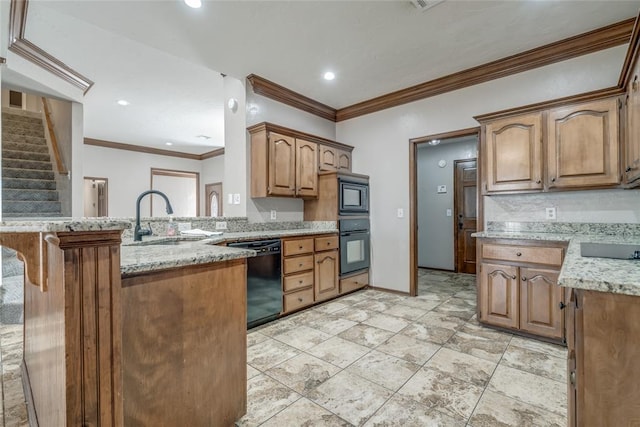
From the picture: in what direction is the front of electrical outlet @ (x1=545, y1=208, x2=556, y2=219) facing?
toward the camera

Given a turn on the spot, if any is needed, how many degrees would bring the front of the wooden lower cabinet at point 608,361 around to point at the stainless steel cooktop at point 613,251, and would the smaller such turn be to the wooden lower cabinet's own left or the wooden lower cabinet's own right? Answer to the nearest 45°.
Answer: approximately 90° to the wooden lower cabinet's own right

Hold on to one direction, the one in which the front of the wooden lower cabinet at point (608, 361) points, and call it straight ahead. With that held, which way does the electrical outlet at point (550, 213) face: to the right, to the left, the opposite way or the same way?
to the left

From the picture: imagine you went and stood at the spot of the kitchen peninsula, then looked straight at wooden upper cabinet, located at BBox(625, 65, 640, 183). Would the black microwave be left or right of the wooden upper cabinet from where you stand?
left

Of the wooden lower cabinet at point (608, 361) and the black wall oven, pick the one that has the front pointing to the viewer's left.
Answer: the wooden lower cabinet

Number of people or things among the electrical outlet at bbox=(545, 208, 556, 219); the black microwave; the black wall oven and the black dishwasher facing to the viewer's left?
0

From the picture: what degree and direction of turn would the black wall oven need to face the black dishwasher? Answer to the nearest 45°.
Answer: approximately 90° to its right

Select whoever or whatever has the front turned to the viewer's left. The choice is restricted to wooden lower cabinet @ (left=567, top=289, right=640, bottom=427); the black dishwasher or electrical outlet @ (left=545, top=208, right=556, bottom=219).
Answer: the wooden lower cabinet

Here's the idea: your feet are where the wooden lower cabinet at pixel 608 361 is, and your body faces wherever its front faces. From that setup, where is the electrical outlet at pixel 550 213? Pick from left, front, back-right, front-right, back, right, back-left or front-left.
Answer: right

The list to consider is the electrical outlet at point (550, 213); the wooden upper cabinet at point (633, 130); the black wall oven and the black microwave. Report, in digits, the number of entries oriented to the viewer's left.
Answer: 1

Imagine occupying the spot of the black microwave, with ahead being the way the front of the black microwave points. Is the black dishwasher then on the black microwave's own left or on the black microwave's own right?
on the black microwave's own right

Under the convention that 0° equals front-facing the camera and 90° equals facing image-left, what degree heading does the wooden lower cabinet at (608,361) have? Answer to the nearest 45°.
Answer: approximately 90°

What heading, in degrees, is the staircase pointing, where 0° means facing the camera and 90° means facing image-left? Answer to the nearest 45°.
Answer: approximately 0°

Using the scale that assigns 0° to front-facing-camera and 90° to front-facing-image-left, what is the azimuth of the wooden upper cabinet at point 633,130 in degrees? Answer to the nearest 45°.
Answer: approximately 90°

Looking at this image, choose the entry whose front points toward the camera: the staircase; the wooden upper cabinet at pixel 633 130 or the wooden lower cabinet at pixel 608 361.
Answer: the staircase
